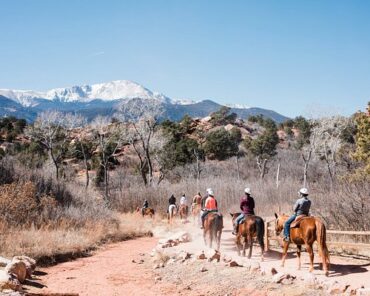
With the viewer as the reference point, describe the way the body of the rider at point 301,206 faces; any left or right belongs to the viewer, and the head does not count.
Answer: facing away from the viewer and to the left of the viewer

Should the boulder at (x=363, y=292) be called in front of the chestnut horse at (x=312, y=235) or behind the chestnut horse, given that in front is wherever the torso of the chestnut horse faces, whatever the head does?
behind

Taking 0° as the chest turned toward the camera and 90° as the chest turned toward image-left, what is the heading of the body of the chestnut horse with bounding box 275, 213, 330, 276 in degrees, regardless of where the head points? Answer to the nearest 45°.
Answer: approximately 135°

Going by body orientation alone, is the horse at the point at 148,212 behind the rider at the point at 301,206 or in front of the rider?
in front

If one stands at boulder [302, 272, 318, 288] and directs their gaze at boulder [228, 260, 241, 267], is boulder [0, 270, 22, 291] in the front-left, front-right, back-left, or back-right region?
front-left

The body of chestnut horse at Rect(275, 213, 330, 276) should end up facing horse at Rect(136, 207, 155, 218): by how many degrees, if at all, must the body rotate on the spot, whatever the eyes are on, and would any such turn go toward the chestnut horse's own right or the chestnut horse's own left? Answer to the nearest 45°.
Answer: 0° — it already faces it
